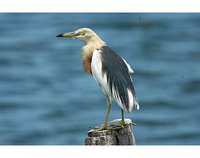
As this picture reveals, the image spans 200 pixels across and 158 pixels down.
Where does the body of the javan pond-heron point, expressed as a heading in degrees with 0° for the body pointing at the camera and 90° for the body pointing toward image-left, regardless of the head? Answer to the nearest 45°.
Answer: approximately 90°
